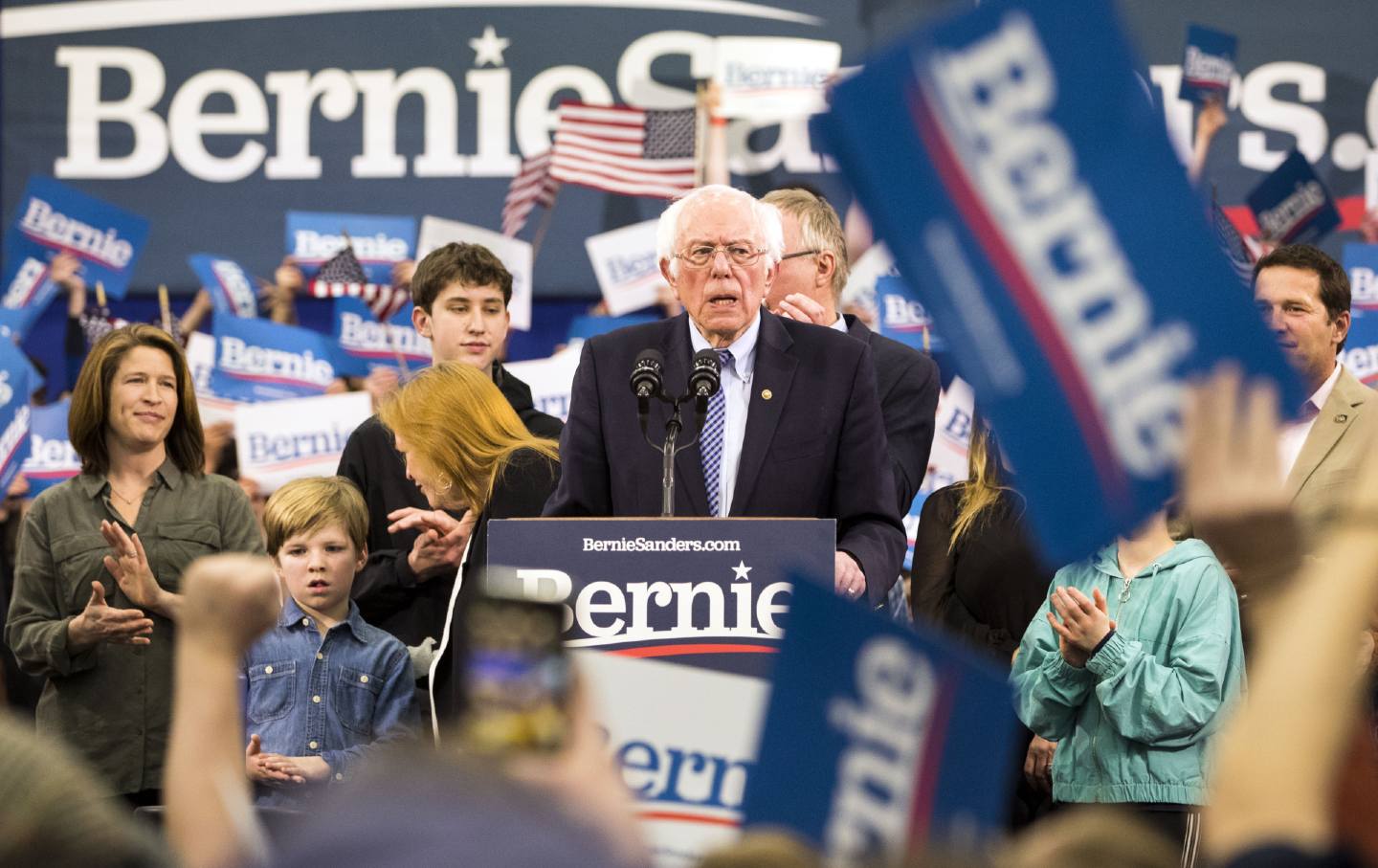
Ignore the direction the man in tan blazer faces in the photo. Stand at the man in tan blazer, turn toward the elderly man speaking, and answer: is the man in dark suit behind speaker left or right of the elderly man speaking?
right

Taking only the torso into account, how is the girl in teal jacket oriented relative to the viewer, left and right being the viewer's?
facing the viewer and to the left of the viewer

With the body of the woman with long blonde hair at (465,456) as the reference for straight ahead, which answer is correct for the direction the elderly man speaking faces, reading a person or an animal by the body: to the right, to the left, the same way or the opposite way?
to the left

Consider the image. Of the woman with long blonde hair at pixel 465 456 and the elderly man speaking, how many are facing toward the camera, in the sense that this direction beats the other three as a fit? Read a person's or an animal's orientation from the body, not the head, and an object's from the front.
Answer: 1

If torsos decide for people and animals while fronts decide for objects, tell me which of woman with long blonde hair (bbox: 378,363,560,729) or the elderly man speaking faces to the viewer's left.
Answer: the woman with long blonde hair

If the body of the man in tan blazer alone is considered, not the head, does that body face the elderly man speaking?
yes

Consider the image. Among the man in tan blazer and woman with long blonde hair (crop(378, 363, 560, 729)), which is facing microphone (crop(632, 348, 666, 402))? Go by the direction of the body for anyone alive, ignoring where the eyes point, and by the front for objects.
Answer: the man in tan blazer

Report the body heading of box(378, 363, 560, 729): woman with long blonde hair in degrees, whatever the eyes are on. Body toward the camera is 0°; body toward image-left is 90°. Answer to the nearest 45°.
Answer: approximately 90°

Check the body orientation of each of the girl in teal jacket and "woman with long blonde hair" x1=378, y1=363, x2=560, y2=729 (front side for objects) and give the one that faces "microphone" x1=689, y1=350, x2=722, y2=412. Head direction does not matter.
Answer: the girl in teal jacket

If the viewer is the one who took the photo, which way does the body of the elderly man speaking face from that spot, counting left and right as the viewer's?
facing the viewer
